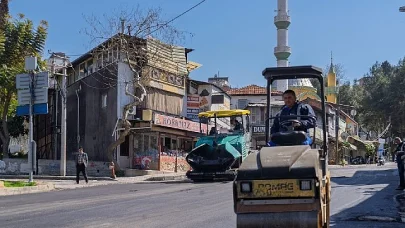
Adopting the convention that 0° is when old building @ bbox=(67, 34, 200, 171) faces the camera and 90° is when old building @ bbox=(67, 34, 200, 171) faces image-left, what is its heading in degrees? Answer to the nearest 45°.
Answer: approximately 315°

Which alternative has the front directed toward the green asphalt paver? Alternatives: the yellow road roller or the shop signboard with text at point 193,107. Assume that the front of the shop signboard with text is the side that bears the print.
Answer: the shop signboard with text

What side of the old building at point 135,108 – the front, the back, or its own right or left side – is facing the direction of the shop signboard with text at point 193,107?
left

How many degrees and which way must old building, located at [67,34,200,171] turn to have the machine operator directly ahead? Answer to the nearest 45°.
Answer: approximately 45° to its right

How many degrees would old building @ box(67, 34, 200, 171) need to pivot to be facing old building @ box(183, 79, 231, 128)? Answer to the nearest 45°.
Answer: approximately 90° to its left

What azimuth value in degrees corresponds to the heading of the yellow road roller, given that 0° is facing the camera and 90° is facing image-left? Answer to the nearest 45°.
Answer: approximately 0°
